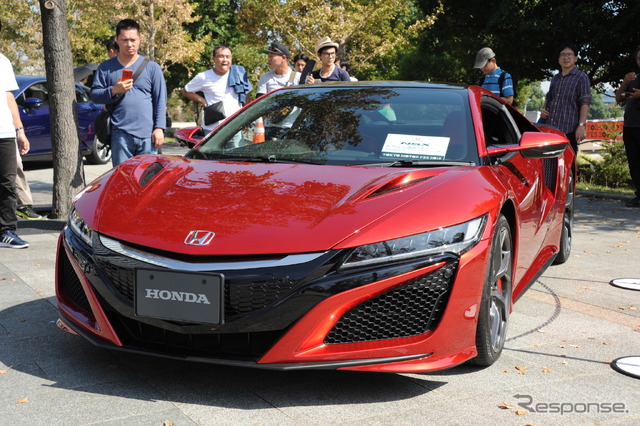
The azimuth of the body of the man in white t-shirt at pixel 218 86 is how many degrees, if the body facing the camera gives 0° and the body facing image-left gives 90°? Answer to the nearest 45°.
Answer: approximately 0°

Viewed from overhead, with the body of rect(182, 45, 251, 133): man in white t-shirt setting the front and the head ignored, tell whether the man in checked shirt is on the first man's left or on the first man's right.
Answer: on the first man's left

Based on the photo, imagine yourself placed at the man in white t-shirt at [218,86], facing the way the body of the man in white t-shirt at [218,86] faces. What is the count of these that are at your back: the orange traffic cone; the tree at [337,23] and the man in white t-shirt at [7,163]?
1

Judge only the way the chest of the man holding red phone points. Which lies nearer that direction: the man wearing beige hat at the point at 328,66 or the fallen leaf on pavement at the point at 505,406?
the fallen leaf on pavement

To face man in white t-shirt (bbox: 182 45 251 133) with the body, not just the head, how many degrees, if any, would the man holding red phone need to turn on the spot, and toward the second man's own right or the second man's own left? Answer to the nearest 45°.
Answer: approximately 135° to the second man's own left

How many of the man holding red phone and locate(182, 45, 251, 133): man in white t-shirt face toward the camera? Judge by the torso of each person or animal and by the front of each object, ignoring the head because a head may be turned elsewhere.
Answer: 2

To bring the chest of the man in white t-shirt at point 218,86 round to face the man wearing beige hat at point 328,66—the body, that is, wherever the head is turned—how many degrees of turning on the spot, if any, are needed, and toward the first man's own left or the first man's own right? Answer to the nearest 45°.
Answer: approximately 135° to the first man's own left

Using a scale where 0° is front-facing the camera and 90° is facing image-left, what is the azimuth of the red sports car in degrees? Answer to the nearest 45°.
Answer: approximately 45°

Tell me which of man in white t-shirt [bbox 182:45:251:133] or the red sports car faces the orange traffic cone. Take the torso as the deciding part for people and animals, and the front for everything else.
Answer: the man in white t-shirt
